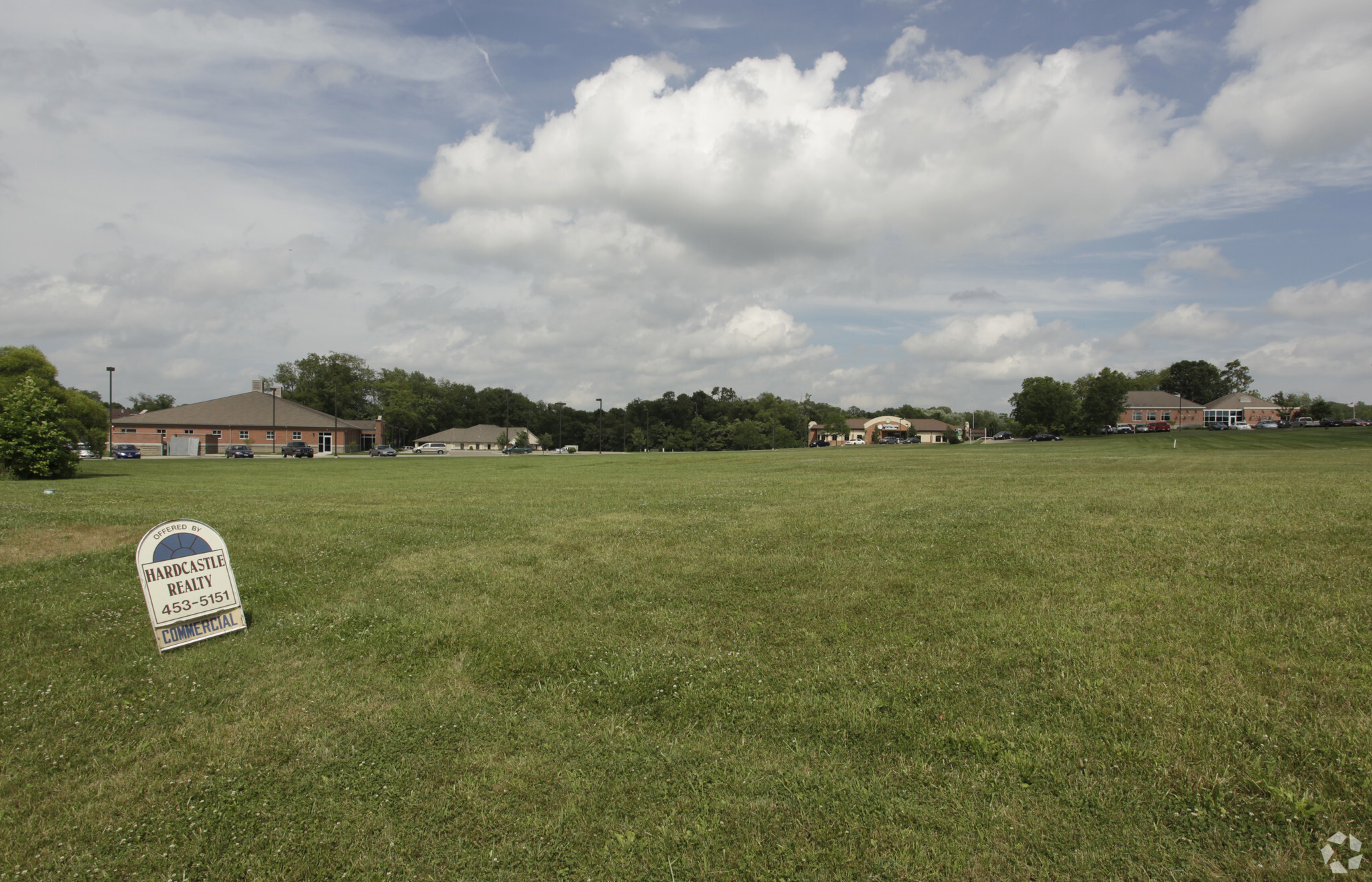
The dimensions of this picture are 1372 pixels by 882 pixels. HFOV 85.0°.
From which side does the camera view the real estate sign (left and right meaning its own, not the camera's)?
front

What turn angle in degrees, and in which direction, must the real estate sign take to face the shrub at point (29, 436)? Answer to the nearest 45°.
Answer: approximately 180°
